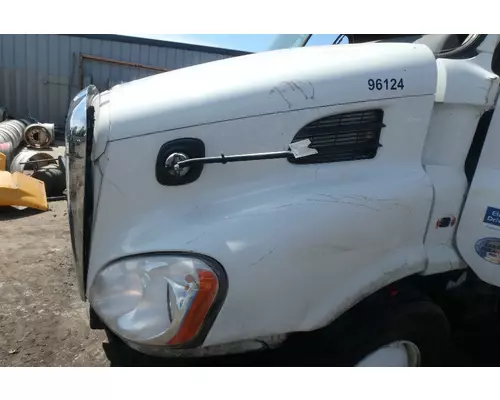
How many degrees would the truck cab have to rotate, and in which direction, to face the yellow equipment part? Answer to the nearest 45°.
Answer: approximately 45° to its right

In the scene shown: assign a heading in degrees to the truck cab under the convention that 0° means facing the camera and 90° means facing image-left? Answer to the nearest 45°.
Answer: approximately 90°
